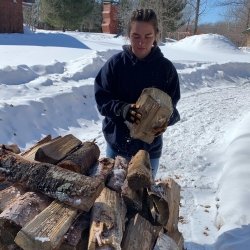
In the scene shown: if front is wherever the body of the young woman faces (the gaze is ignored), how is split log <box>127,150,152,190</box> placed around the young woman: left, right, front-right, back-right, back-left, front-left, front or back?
front

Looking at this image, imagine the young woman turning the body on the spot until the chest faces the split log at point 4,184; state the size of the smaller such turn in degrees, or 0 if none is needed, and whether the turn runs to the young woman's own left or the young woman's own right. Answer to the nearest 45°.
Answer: approximately 45° to the young woman's own right

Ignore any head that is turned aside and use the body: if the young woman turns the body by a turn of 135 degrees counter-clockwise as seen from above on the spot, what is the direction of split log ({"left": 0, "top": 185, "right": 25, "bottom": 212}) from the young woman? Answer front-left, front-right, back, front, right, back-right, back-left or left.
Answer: back

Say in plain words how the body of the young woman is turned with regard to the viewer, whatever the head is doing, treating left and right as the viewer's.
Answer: facing the viewer

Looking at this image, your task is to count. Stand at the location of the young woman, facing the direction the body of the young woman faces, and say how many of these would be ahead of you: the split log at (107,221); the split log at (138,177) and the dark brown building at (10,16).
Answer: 2

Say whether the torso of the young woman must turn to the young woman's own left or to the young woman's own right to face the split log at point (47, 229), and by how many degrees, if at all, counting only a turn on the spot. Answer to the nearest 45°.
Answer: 0° — they already face it
